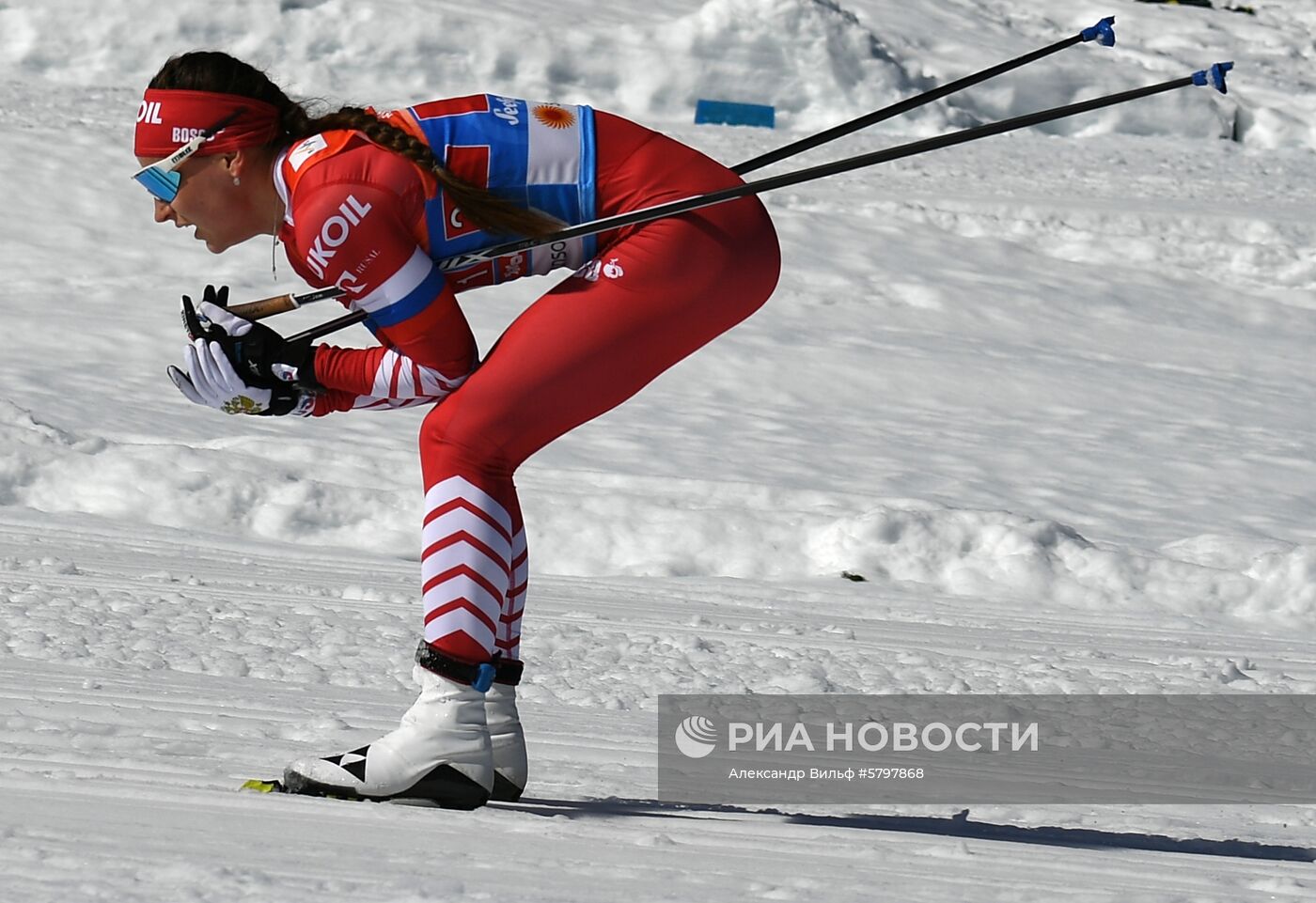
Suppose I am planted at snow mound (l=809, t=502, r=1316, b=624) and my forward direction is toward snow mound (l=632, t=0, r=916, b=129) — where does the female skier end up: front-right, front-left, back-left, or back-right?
back-left

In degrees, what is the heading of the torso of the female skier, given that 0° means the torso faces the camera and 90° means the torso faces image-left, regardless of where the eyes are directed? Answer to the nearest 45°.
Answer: approximately 90°

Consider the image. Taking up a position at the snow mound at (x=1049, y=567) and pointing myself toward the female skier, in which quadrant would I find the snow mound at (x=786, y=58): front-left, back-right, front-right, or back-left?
back-right

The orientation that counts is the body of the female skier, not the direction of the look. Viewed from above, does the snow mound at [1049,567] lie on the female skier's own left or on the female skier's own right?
on the female skier's own right

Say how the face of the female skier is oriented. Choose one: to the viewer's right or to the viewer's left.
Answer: to the viewer's left

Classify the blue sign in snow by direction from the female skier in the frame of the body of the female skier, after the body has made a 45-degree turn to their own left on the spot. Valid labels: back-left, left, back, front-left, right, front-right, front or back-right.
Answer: back-right

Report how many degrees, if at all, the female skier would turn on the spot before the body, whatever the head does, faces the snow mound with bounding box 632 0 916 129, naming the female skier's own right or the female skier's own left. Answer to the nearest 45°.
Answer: approximately 90° to the female skier's own right
